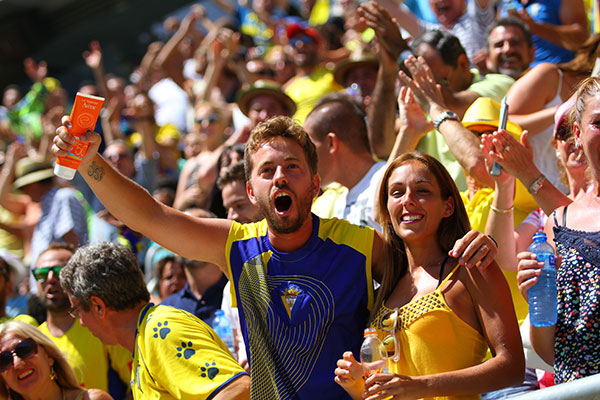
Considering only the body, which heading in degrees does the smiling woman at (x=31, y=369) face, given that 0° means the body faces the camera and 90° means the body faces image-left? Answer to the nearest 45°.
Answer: approximately 45°

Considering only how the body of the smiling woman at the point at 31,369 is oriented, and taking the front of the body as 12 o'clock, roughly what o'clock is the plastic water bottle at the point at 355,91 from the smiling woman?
The plastic water bottle is roughly at 6 o'clock from the smiling woman.

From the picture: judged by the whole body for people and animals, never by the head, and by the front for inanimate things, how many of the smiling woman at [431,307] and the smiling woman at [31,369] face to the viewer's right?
0

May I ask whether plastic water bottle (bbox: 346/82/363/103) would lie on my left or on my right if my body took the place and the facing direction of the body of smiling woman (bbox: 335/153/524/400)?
on my right

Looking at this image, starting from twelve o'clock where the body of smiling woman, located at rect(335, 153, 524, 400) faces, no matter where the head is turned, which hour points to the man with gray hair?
The man with gray hair is roughly at 2 o'clock from the smiling woman.

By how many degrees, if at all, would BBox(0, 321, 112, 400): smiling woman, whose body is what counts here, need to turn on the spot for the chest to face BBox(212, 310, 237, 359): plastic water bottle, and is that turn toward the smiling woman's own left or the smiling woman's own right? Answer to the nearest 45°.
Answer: approximately 135° to the smiling woman's own left

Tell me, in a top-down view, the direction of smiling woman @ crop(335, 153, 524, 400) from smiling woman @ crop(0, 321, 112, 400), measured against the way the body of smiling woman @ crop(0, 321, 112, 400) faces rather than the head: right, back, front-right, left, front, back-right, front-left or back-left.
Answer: left

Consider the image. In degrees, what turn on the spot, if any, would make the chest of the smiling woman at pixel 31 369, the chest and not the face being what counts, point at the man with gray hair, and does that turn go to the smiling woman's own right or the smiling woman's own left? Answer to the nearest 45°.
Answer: approximately 90° to the smiling woman's own left

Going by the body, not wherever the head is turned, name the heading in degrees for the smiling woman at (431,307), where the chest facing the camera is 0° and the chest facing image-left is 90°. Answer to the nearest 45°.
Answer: approximately 45°
